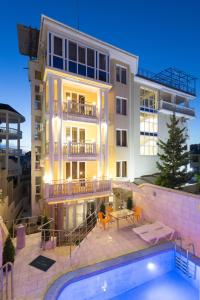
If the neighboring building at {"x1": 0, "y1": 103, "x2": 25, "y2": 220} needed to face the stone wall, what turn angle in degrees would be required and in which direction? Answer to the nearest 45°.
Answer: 0° — it already faces it

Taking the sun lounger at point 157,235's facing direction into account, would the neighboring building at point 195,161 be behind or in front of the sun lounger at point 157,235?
behind

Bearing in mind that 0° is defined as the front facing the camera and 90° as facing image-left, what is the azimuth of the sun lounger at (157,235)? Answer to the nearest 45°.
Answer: approximately 45°

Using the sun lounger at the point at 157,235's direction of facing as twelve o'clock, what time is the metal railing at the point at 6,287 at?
The metal railing is roughly at 12 o'clock from the sun lounger.

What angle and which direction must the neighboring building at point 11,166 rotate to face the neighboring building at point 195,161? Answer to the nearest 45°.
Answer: approximately 45° to its left

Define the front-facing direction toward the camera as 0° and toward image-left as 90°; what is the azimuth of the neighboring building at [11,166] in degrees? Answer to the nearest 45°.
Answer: approximately 315°
